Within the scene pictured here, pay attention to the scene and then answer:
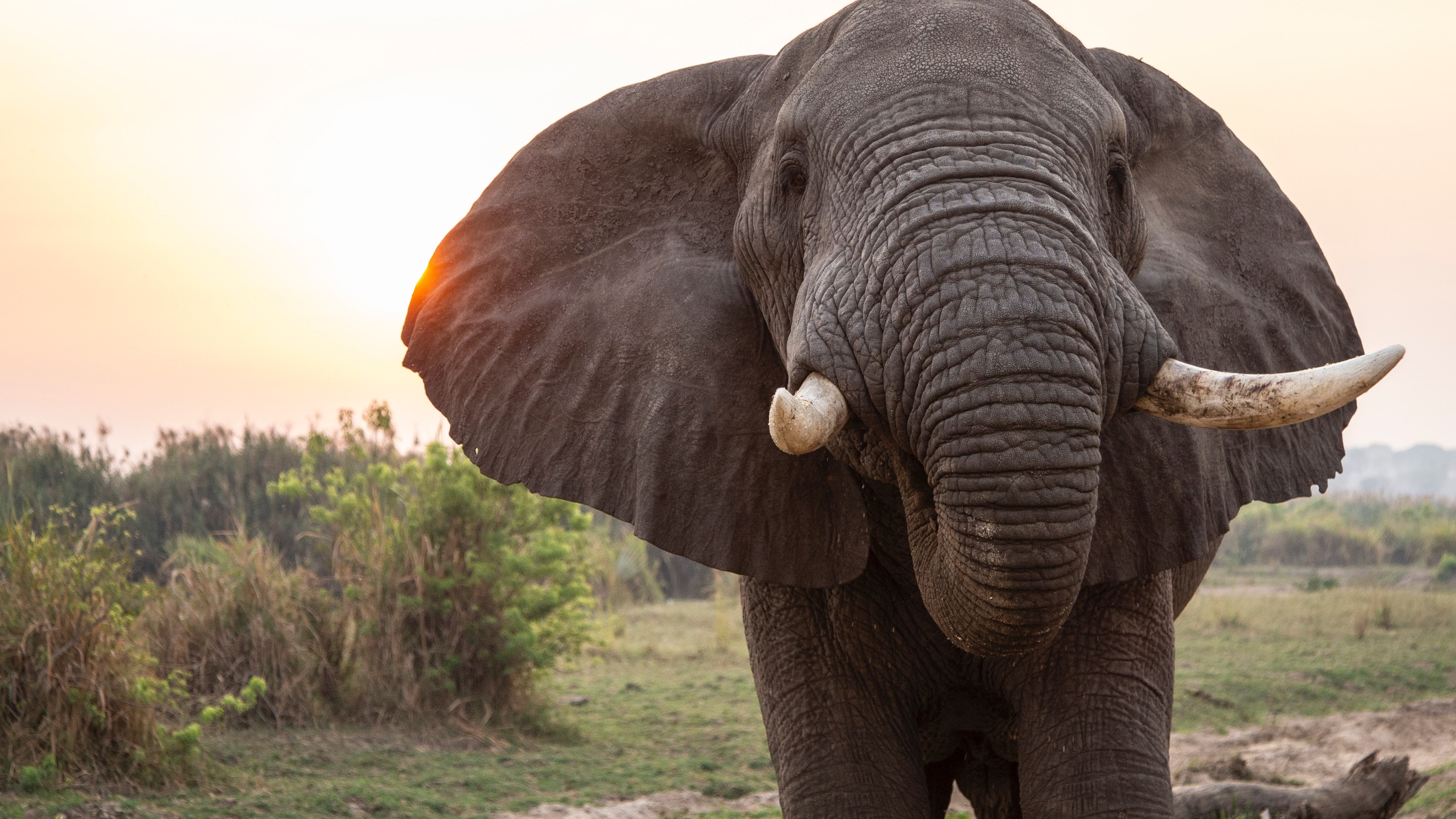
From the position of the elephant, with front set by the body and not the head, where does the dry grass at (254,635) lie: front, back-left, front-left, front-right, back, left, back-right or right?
back-right

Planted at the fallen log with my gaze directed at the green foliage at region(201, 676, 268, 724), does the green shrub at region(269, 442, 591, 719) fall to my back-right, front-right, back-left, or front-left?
front-right

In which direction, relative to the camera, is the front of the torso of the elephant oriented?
toward the camera

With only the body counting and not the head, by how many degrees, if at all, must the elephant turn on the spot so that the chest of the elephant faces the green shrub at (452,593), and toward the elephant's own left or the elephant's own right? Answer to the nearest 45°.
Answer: approximately 135° to the elephant's own right

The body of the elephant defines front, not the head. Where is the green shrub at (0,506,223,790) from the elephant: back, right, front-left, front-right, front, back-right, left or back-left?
back-right

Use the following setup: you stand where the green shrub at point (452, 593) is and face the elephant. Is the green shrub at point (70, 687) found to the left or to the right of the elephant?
right

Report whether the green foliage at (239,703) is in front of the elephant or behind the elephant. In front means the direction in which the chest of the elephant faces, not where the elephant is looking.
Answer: behind
